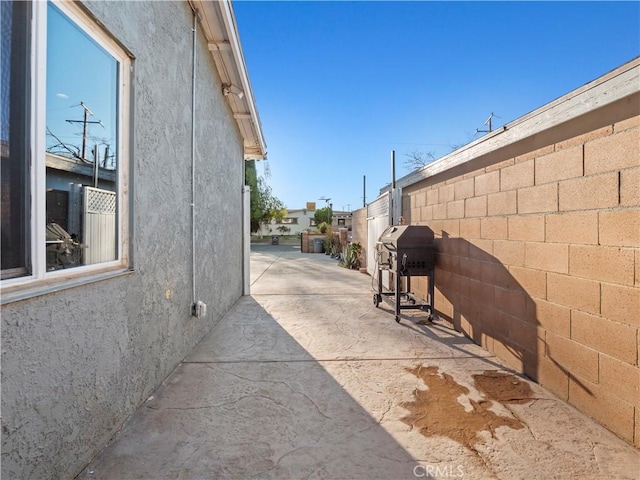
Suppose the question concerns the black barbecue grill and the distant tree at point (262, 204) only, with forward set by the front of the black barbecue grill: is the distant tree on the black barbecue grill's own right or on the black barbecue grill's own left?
on the black barbecue grill's own right

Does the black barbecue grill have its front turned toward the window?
no

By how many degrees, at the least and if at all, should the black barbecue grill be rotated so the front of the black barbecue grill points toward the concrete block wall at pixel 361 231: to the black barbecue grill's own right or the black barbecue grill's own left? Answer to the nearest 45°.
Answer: approximately 90° to the black barbecue grill's own right

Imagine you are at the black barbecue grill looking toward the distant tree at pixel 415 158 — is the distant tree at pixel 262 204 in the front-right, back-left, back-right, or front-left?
front-left

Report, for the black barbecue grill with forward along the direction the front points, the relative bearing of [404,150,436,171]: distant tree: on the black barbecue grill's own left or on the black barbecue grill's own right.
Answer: on the black barbecue grill's own right

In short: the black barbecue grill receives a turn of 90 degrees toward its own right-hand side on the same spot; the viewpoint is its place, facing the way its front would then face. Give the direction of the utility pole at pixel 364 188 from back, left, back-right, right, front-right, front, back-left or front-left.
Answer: front

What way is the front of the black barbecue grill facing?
to the viewer's left
